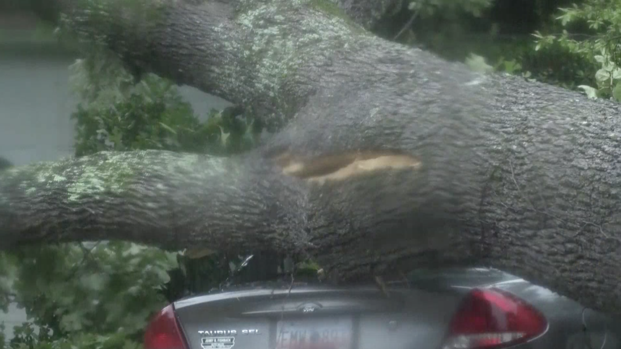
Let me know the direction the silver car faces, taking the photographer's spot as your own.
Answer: facing away from the viewer and to the right of the viewer
